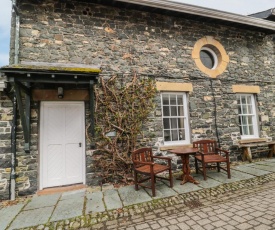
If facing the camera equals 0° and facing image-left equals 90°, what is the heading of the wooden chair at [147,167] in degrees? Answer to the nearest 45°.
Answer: approximately 315°

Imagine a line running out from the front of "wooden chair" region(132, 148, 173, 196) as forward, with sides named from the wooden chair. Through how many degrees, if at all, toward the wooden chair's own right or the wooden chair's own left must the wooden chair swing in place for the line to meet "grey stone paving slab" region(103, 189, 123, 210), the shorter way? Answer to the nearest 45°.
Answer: approximately 90° to the wooden chair's own right

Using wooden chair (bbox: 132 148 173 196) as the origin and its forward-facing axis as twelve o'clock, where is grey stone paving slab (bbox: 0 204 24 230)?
The grey stone paving slab is roughly at 4 o'clock from the wooden chair.

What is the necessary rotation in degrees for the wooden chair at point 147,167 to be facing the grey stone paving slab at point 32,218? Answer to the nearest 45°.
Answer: approximately 90° to its right

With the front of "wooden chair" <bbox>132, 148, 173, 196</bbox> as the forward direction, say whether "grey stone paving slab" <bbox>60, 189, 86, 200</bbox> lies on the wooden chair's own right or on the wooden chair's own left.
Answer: on the wooden chair's own right

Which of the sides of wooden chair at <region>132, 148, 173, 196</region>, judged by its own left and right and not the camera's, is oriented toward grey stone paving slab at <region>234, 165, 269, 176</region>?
left

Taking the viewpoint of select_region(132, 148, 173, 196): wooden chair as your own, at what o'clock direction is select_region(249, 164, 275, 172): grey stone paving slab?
The grey stone paving slab is roughly at 10 o'clock from the wooden chair.

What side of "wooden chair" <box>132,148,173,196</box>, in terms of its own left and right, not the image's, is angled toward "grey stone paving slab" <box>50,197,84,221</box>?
right
